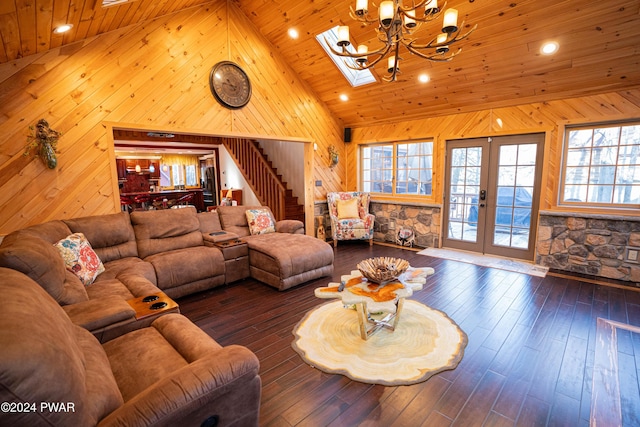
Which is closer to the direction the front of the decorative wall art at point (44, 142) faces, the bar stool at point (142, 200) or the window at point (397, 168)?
the window

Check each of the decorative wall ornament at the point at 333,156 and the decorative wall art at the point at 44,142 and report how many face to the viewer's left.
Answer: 0

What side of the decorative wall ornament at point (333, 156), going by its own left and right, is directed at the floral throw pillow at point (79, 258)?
right

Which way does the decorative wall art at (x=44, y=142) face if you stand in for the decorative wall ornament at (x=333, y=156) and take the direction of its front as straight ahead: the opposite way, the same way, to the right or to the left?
the same way

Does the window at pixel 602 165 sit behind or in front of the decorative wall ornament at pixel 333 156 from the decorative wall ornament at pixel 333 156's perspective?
in front

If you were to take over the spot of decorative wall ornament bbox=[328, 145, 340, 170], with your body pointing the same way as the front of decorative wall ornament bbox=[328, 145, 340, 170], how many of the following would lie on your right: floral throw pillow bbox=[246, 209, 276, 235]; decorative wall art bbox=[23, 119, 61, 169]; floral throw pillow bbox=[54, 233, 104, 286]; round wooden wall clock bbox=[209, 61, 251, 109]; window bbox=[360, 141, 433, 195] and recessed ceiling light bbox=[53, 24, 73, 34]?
5

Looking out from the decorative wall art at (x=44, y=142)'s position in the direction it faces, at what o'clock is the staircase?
The staircase is roughly at 8 o'clock from the decorative wall art.

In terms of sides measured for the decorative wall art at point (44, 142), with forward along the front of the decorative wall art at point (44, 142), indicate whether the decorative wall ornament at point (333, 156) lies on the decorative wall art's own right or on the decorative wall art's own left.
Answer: on the decorative wall art's own left

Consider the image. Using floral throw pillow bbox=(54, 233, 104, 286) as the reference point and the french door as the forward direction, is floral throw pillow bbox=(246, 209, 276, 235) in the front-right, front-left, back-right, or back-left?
front-left

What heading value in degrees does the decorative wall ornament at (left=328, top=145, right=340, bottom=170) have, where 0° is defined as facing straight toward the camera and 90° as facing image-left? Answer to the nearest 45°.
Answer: approximately 315°

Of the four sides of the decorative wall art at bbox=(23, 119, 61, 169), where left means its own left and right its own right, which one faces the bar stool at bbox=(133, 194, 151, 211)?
back

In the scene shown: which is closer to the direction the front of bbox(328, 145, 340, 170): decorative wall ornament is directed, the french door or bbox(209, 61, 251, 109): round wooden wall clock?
the french door

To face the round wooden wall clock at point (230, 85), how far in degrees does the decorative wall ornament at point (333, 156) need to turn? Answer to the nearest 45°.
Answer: approximately 90° to its right

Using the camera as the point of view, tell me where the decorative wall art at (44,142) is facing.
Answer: facing the viewer
